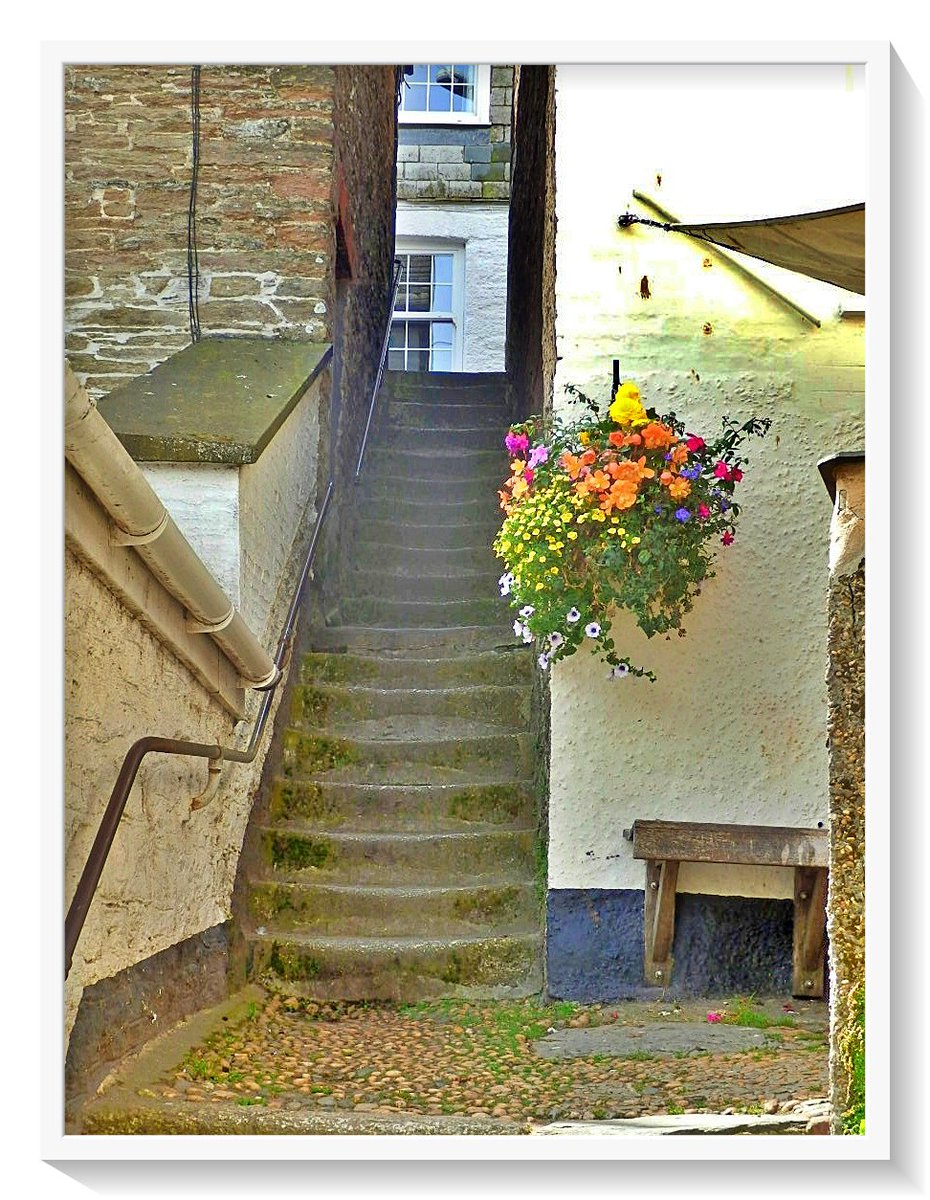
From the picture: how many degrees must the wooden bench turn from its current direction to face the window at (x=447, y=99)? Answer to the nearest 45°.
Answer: approximately 180°

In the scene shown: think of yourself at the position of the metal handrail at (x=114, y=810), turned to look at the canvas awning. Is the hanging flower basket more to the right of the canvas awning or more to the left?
left

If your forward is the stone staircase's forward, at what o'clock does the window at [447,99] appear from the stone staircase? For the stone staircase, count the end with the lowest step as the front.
The window is roughly at 6 o'clock from the stone staircase.

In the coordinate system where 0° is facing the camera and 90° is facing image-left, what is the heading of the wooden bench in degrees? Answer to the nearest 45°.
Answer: approximately 0°

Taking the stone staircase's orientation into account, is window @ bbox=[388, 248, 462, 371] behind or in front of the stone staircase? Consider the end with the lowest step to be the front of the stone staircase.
behind

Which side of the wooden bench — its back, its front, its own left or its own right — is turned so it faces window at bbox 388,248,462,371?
back

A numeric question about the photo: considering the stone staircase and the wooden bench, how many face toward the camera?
2
